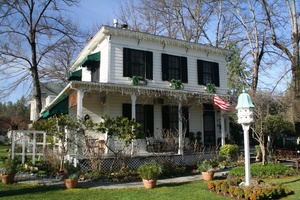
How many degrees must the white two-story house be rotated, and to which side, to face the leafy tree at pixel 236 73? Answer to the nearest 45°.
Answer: approximately 90° to its left

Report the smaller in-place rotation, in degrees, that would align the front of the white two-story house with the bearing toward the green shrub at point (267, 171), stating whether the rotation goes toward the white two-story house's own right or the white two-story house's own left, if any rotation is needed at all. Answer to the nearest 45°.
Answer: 0° — it already faces it

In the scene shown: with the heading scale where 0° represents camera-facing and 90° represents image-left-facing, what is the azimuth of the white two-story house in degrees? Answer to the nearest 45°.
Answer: approximately 315°

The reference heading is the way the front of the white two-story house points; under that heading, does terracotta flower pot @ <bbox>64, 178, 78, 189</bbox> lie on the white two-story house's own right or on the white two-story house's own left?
on the white two-story house's own right

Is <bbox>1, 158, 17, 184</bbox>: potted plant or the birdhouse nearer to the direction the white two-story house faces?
the birdhouse

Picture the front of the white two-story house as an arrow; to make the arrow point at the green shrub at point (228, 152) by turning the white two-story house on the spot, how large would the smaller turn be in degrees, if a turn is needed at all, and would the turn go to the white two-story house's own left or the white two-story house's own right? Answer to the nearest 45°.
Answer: approximately 45° to the white two-story house's own left

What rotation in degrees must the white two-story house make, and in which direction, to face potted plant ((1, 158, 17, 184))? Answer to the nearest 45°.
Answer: approximately 90° to its right
